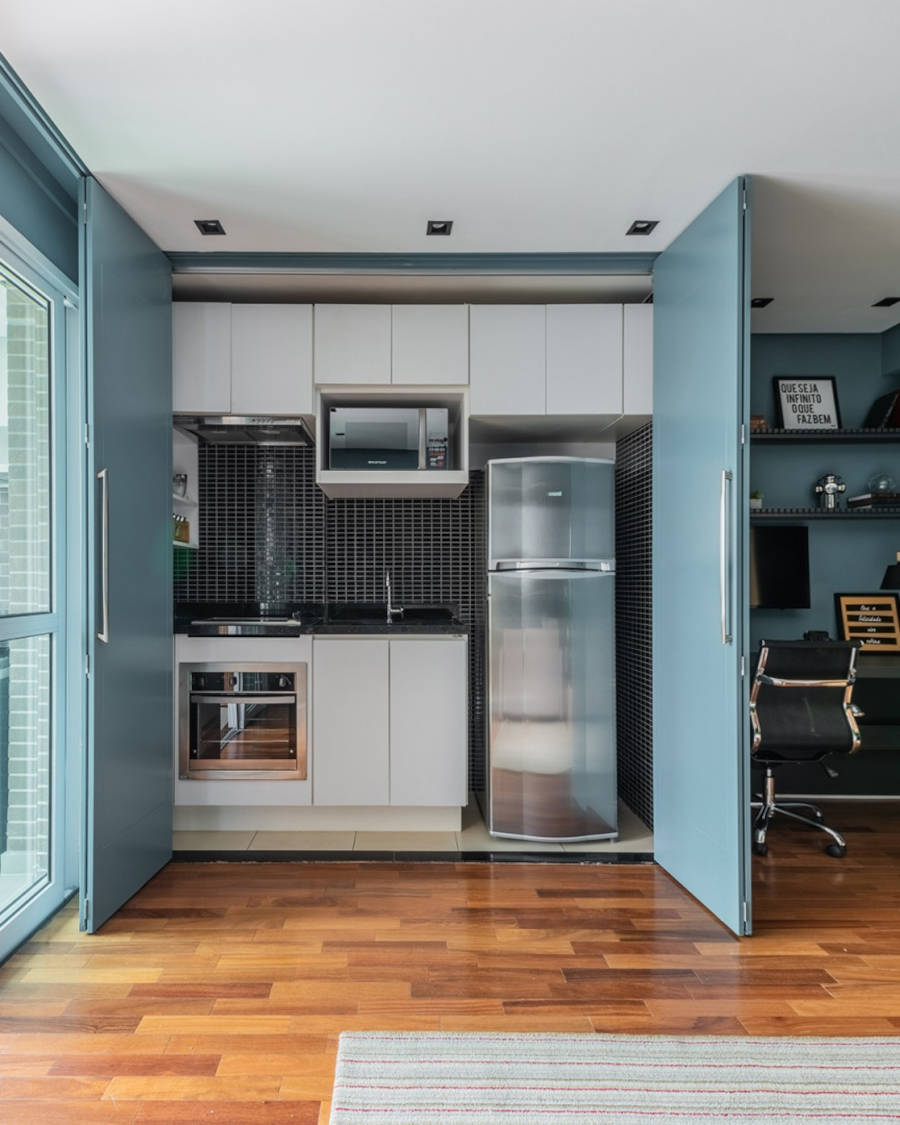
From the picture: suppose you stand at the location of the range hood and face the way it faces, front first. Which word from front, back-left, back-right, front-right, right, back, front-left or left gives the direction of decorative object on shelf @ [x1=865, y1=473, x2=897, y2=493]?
left

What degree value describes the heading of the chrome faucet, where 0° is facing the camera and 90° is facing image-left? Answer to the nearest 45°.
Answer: approximately 0°

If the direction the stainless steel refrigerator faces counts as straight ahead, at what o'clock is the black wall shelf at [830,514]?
The black wall shelf is roughly at 8 o'clock from the stainless steel refrigerator.

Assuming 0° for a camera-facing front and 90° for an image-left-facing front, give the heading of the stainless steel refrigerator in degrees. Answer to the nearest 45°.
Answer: approximately 0°

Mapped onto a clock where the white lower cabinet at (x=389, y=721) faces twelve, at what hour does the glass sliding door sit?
The glass sliding door is roughly at 2 o'clock from the white lower cabinet.

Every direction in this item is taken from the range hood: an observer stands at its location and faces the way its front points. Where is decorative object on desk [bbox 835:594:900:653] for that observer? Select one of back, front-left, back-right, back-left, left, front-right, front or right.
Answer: left

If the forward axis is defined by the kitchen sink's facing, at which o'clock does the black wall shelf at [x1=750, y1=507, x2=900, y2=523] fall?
The black wall shelf is roughly at 9 o'clock from the kitchen sink.

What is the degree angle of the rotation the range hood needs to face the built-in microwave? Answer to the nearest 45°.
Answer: approximately 45° to its left

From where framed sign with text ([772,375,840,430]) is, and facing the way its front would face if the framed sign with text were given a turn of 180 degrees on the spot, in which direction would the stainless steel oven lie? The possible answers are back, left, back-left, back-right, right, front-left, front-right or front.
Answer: back-left
